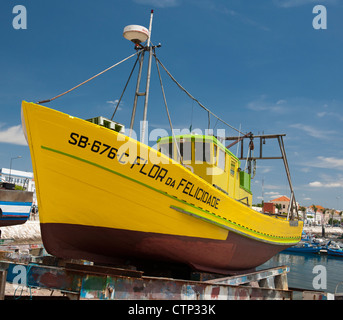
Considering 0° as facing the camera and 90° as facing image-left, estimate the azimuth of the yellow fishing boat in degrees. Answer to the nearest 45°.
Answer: approximately 45°

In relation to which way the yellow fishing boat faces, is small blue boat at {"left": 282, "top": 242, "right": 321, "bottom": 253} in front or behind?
behind
